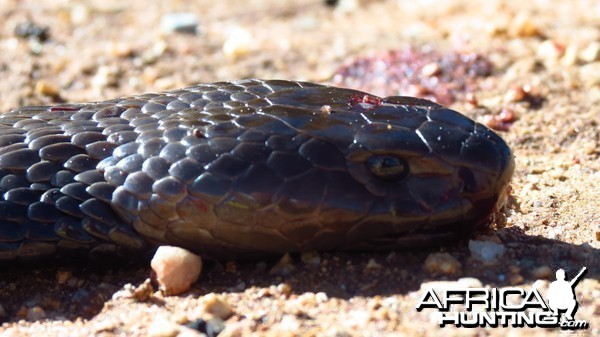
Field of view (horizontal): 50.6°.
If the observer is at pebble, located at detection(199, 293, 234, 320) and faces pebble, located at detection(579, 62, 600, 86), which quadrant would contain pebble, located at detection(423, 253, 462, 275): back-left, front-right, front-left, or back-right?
front-right

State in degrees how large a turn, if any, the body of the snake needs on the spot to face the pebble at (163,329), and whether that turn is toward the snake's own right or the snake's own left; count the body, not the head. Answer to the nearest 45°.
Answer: approximately 135° to the snake's own right

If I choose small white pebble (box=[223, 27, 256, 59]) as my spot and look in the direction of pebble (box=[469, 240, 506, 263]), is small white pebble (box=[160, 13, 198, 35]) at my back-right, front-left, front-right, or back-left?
back-right

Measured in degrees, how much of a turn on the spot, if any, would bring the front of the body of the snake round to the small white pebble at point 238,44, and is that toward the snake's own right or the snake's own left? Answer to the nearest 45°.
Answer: approximately 90° to the snake's own left

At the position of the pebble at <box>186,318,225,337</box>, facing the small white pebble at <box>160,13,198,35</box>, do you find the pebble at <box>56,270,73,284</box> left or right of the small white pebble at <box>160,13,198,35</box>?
left

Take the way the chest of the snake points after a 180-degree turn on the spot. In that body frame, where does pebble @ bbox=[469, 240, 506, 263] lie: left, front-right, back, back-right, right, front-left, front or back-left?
back

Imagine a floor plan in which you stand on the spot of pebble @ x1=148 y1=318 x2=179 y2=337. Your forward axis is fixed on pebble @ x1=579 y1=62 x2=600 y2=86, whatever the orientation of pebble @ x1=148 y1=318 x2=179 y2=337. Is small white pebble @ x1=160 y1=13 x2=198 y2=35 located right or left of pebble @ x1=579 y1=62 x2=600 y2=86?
left

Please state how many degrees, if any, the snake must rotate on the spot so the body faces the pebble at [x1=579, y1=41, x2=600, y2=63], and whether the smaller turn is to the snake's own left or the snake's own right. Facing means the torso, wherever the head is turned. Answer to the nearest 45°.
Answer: approximately 45° to the snake's own left

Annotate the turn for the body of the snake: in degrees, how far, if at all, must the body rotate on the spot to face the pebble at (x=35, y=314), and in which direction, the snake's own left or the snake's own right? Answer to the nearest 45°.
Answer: approximately 180°

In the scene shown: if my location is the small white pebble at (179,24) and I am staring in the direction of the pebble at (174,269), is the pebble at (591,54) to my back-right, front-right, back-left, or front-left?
front-left

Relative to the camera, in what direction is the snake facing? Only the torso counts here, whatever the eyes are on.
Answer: to the viewer's right

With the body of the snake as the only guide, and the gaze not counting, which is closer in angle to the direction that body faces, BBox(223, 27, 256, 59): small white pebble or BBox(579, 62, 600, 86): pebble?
the pebble
